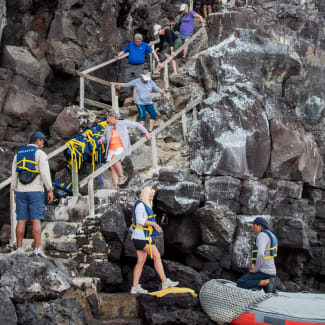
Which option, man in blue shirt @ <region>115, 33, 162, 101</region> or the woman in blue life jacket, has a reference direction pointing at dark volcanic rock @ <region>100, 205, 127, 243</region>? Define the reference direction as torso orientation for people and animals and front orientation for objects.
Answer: the man in blue shirt

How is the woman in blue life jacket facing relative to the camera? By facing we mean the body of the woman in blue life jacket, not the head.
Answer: to the viewer's right

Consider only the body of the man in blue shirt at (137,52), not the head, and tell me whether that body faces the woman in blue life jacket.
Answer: yes

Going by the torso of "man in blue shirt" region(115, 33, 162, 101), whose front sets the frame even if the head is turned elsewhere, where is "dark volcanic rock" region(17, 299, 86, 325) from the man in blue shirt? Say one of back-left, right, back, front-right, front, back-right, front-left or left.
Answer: front

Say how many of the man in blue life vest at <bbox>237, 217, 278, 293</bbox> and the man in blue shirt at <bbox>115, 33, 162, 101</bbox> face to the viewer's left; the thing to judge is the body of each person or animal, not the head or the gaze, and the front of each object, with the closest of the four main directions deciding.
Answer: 1

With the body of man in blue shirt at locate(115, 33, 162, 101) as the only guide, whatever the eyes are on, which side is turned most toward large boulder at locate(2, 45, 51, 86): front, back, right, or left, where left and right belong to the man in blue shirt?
right

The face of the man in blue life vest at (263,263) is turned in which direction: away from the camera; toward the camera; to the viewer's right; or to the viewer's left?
to the viewer's left

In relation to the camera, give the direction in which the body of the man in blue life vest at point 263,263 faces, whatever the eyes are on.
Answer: to the viewer's left

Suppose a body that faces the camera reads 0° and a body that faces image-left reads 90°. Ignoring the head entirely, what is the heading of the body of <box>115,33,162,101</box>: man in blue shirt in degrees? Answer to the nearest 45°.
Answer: approximately 0°
